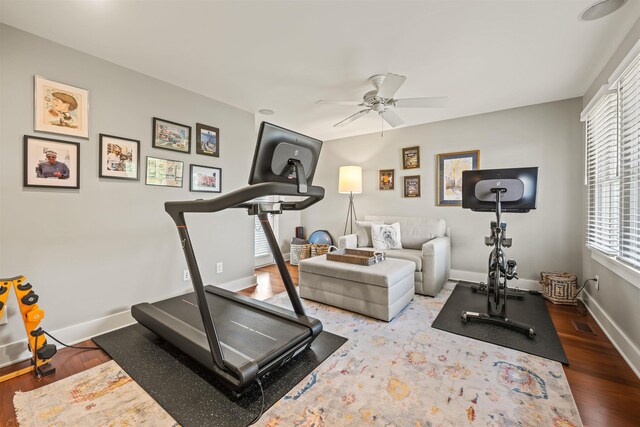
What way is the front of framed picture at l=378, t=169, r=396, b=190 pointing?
toward the camera

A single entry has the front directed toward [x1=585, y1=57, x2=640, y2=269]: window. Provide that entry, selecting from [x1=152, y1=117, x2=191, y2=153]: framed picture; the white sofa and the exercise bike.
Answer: the framed picture

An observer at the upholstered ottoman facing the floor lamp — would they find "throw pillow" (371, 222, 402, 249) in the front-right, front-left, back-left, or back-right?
front-right

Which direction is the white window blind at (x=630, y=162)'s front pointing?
to the viewer's left

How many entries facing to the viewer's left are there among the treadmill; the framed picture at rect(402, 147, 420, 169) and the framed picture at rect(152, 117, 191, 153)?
0

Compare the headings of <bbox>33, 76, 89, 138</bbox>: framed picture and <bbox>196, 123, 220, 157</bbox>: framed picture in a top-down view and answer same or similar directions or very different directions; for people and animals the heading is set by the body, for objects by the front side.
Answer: same or similar directions

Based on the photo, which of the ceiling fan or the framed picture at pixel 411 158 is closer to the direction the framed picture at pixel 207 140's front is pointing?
the ceiling fan

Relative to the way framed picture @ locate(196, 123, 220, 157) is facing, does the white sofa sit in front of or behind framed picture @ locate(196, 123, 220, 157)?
in front

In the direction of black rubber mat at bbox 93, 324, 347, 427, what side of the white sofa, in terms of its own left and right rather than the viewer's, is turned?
front

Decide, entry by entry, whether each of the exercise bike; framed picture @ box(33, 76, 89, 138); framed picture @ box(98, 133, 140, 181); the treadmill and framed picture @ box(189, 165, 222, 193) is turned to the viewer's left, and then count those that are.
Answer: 0

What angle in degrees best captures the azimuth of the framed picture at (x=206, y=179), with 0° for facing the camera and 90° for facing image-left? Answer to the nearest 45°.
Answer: approximately 315°

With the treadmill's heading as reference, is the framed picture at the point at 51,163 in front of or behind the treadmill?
behind

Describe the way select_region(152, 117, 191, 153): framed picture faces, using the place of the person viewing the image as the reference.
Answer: facing the viewer and to the right of the viewer

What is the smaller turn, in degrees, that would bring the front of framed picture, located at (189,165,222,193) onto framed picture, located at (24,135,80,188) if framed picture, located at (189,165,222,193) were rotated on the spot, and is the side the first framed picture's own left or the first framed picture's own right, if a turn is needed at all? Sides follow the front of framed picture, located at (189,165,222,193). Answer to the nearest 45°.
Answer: approximately 90° to the first framed picture's own right

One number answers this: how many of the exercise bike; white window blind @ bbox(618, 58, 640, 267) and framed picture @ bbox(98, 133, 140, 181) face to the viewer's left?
1

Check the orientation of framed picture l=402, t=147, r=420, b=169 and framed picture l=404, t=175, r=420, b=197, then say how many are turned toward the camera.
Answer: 2
